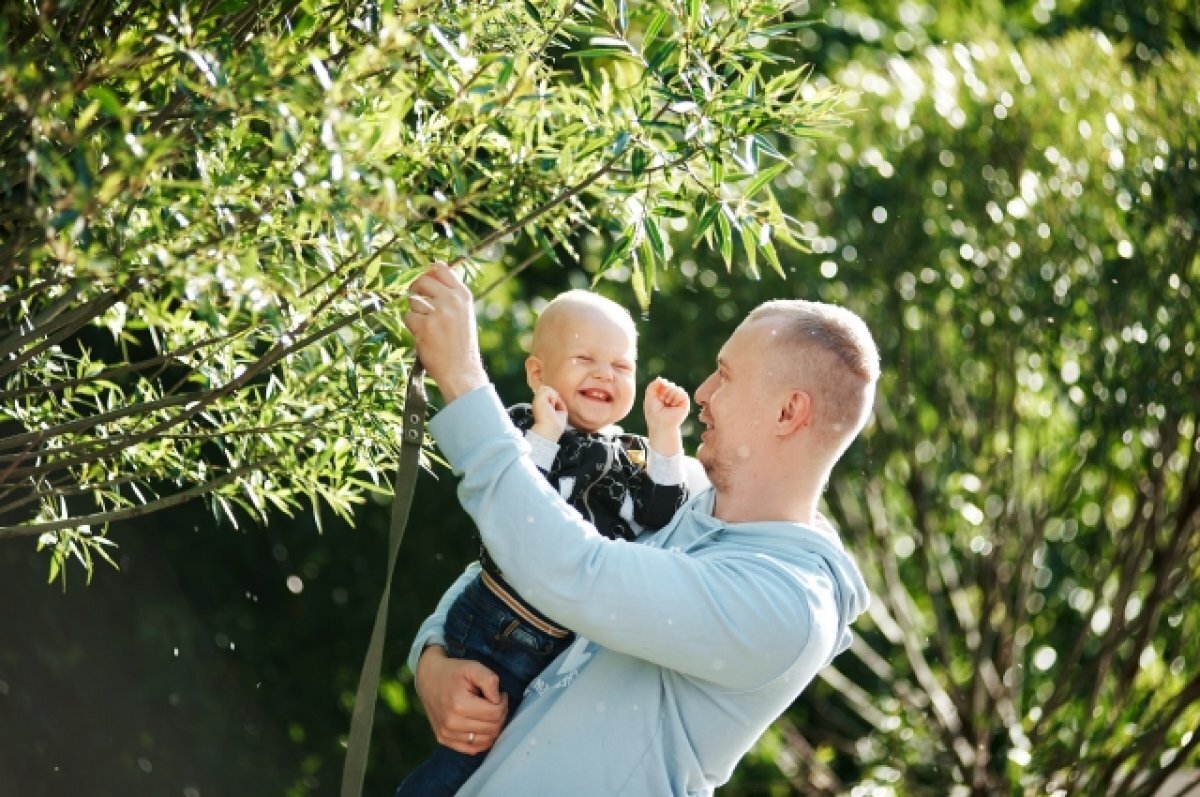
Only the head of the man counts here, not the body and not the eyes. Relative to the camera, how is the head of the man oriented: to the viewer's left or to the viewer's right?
to the viewer's left

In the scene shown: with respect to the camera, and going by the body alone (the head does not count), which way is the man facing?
to the viewer's left
